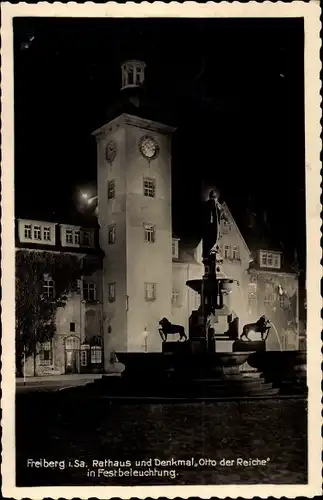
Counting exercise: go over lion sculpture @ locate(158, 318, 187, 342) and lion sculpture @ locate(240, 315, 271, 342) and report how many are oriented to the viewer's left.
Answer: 1

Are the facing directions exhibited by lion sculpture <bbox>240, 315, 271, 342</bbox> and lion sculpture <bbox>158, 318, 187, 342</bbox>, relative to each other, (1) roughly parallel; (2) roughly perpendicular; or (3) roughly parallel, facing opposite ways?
roughly parallel, facing opposite ways

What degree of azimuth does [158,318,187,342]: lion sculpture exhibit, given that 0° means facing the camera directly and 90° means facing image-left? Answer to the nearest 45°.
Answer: approximately 90°

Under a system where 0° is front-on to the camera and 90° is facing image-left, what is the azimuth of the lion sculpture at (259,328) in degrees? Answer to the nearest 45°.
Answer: approximately 270°
